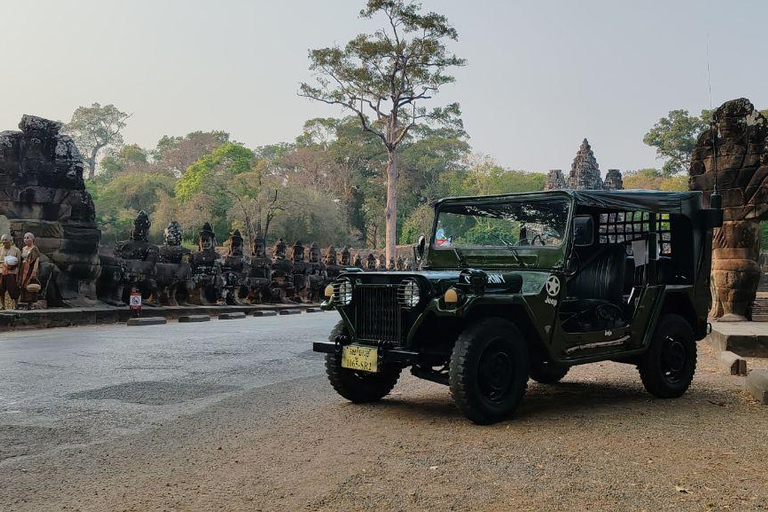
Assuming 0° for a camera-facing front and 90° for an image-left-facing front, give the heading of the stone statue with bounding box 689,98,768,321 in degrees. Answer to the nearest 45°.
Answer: approximately 45°

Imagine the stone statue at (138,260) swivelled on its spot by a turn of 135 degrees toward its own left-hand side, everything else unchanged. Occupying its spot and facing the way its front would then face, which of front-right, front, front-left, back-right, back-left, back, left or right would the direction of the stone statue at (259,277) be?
front

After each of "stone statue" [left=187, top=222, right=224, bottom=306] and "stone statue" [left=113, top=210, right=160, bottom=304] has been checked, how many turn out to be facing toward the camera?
2

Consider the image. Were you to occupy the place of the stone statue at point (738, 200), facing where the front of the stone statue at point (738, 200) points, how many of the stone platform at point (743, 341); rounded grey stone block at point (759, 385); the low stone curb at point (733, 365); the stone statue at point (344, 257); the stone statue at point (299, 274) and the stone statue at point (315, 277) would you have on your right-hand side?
3

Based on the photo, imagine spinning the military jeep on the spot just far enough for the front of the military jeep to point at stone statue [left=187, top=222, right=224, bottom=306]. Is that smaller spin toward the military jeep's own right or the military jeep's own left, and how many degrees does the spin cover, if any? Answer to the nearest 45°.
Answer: approximately 90° to the military jeep's own right

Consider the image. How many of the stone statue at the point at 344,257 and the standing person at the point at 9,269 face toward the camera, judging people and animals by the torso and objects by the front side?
2

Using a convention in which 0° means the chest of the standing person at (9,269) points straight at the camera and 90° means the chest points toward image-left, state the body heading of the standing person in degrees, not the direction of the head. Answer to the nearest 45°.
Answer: approximately 0°

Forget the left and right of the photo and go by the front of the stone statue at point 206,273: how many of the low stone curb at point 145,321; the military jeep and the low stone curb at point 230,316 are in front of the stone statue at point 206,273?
3

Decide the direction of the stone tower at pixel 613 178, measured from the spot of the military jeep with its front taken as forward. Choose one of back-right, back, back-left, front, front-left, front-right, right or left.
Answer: back-right
